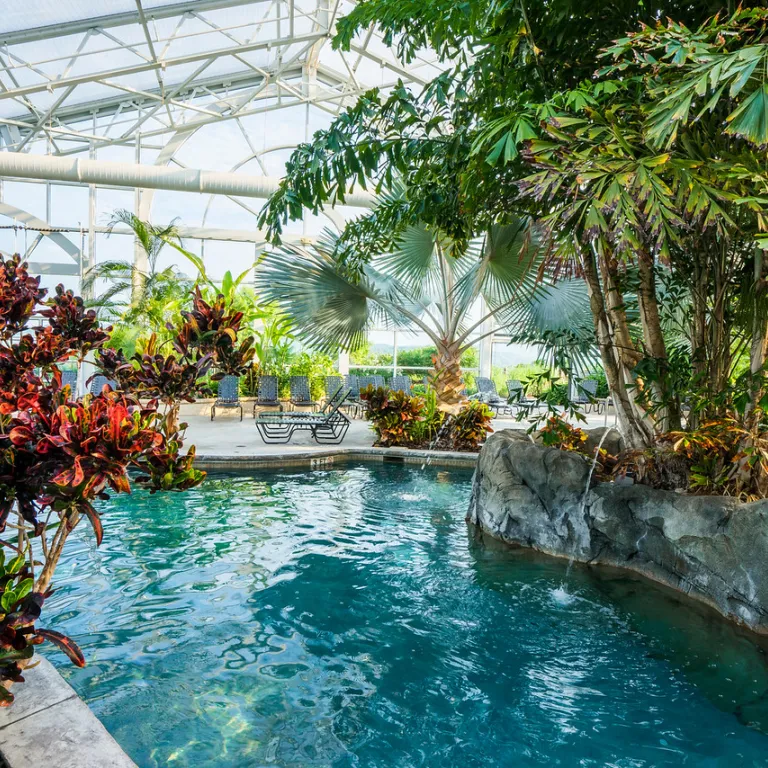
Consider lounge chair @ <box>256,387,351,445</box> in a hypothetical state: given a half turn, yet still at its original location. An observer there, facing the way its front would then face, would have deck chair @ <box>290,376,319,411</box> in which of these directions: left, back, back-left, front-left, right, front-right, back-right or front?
left

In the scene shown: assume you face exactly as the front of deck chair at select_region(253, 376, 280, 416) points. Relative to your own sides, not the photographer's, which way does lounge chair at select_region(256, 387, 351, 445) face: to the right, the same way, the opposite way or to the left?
to the right

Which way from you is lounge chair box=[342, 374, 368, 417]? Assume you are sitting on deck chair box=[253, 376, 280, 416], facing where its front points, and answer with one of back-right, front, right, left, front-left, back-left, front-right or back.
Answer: back-left

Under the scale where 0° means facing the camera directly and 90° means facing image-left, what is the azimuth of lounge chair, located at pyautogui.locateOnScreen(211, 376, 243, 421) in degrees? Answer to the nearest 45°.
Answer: approximately 0°

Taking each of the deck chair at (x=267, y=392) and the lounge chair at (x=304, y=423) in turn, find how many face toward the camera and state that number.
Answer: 1

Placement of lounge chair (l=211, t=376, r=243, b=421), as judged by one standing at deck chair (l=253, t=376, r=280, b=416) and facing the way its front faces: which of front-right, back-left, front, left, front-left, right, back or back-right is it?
back-right

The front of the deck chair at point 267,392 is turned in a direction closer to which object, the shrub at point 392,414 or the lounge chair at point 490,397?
the shrub

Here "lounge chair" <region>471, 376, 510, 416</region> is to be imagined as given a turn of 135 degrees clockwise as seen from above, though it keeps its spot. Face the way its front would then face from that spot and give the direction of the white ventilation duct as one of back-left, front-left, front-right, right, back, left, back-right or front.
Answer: front-left

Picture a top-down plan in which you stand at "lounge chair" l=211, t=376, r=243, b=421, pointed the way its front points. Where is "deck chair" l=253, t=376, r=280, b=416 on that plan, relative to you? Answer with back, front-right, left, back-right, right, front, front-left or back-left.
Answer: front-left

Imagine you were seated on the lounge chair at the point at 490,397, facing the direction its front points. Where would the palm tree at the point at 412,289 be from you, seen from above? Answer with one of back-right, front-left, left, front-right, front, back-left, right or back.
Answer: front-right

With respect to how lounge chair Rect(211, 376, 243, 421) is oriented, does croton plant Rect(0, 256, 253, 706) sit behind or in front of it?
in front

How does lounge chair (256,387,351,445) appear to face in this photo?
to the viewer's left

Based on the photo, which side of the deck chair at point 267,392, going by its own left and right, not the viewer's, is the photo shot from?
front

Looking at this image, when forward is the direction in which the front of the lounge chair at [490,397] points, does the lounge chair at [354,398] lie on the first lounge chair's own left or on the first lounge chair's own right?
on the first lounge chair's own right
